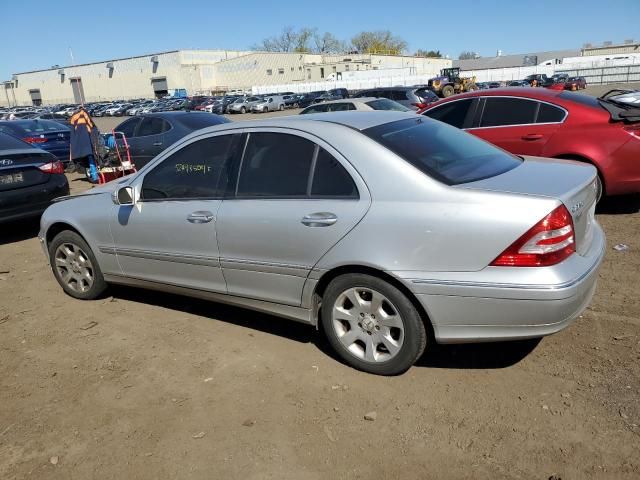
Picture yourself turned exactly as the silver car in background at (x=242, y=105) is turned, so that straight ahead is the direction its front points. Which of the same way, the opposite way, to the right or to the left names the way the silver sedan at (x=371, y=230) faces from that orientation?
to the right

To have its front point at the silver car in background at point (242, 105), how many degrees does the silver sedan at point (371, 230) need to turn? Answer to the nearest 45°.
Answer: approximately 45° to its right

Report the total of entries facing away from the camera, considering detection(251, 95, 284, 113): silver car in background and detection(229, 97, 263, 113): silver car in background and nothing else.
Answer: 0

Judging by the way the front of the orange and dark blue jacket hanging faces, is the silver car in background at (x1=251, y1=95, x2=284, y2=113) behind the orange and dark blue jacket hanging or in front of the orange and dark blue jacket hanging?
in front

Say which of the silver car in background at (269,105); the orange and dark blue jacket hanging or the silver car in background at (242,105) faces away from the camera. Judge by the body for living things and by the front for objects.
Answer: the orange and dark blue jacket hanging

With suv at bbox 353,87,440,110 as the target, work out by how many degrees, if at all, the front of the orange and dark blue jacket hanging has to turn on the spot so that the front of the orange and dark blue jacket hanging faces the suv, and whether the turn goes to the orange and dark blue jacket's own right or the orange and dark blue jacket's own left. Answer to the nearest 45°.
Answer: approximately 45° to the orange and dark blue jacket's own right

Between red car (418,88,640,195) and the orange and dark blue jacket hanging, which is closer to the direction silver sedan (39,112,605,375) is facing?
the orange and dark blue jacket hanging

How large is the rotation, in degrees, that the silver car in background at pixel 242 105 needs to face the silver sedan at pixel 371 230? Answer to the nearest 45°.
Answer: approximately 45° to its left

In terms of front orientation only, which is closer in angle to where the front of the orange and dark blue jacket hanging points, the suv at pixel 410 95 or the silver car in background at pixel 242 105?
the silver car in background

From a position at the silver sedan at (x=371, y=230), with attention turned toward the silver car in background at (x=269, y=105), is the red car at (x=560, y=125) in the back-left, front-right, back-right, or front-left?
front-right

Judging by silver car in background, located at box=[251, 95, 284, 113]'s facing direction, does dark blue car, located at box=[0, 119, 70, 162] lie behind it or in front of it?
in front

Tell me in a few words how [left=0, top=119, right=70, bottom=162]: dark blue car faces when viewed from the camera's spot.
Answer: facing away from the viewer and to the left of the viewer

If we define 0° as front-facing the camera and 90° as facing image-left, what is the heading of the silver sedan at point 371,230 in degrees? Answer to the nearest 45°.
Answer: approximately 135°

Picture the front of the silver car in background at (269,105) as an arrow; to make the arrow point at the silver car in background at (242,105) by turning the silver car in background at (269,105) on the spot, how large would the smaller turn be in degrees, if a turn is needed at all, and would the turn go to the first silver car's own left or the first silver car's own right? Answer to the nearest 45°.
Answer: approximately 45° to the first silver car's own right
